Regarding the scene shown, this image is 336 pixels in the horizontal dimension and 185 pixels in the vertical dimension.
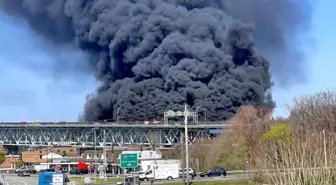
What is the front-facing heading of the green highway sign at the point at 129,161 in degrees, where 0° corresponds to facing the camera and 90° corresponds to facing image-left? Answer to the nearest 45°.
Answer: approximately 0°
